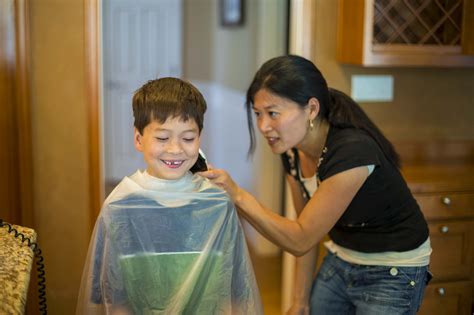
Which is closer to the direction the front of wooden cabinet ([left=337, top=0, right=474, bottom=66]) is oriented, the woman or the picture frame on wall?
the woman

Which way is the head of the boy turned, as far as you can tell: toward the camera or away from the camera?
toward the camera

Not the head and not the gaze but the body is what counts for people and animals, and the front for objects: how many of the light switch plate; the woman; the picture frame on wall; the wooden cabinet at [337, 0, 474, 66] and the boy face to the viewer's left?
1

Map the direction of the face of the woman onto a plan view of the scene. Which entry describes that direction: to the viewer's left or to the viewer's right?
to the viewer's left

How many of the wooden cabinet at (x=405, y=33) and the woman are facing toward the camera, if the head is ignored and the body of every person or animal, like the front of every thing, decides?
1

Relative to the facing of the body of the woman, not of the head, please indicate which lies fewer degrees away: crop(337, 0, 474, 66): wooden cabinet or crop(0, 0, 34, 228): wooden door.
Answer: the wooden door

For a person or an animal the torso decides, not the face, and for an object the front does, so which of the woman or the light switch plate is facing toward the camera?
the light switch plate

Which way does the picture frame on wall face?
toward the camera

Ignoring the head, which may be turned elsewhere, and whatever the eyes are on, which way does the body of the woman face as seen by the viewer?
to the viewer's left

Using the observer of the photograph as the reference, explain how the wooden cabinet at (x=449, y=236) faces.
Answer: facing the viewer

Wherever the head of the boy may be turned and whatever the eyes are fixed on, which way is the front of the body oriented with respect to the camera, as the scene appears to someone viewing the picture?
toward the camera

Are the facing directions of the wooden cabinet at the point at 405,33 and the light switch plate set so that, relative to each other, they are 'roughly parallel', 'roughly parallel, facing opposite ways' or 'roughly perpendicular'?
roughly parallel
